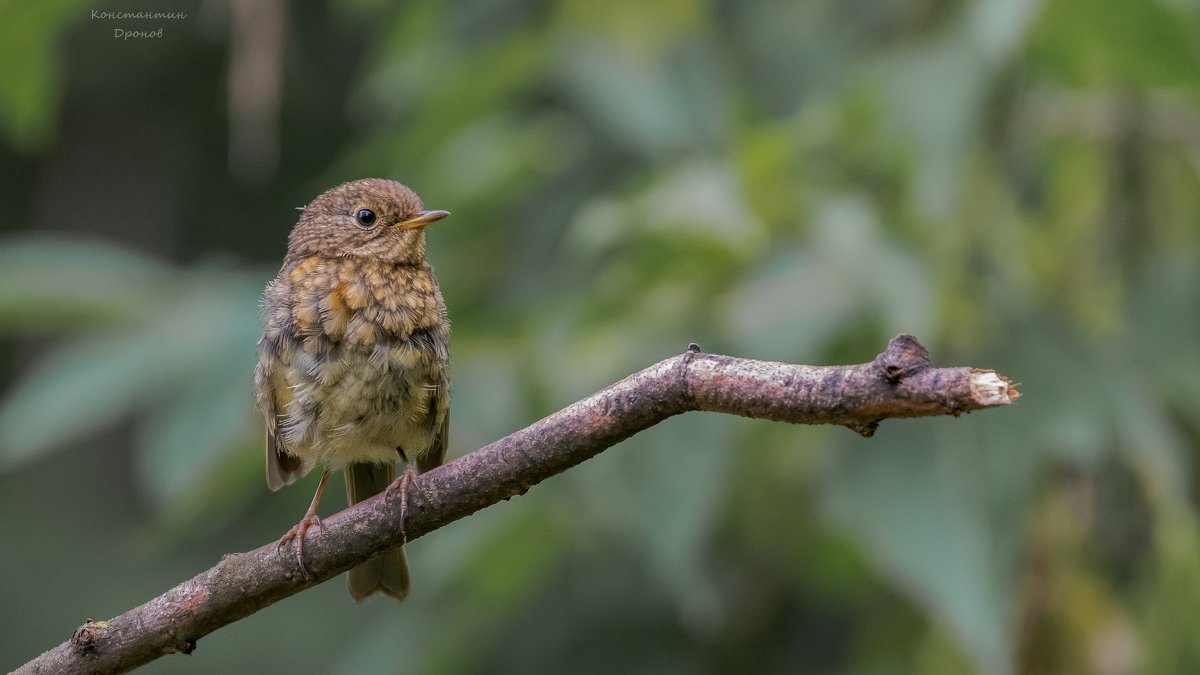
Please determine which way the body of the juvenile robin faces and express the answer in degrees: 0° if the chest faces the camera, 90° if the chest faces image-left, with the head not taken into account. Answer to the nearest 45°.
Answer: approximately 0°
